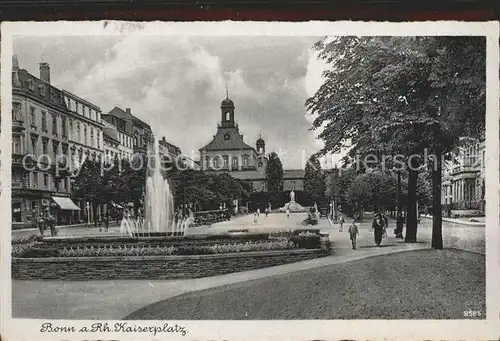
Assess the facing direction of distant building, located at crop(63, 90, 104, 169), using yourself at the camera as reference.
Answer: facing the viewer and to the right of the viewer

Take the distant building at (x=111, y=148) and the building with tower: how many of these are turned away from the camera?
0

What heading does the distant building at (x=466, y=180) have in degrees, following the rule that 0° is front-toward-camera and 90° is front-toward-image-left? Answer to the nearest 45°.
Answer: approximately 45°

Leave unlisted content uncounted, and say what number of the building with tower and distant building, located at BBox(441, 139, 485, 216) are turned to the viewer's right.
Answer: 0

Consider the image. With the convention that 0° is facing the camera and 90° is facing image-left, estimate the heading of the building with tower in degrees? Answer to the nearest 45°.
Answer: approximately 0°
